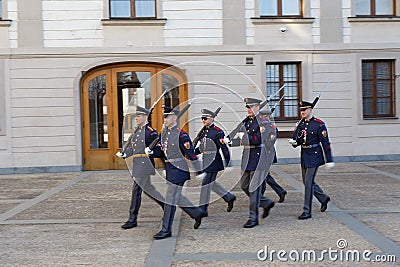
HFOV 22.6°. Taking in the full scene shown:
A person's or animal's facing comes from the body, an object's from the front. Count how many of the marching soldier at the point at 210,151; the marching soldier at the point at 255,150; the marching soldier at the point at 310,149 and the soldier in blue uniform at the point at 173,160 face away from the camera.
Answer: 0

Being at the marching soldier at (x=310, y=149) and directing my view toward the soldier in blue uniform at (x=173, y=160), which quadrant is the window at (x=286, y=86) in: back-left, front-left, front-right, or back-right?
back-right

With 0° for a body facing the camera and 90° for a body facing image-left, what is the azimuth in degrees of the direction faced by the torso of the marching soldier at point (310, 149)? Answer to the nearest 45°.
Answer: approximately 45°

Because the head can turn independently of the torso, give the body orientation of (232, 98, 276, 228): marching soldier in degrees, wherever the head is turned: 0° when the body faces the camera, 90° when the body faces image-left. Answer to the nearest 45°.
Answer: approximately 45°

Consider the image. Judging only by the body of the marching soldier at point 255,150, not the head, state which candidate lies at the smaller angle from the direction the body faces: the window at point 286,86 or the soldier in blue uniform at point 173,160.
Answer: the soldier in blue uniform

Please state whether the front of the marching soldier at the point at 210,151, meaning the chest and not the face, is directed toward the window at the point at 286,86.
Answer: no

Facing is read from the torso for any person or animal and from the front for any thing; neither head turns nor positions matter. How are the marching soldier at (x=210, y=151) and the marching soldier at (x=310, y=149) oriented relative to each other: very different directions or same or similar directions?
same or similar directions

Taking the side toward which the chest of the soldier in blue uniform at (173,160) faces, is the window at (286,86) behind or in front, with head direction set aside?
behind

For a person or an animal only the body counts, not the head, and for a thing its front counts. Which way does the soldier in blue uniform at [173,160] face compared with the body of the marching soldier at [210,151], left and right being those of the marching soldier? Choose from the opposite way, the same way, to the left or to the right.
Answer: the same way

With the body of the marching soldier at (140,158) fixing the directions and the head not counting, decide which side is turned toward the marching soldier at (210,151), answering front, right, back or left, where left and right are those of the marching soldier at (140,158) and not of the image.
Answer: back

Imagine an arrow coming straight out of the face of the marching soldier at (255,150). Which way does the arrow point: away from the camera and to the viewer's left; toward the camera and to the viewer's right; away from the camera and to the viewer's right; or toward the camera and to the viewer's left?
toward the camera and to the viewer's left

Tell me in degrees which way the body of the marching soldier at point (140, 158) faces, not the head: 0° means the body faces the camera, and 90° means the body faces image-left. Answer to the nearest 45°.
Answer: approximately 45°

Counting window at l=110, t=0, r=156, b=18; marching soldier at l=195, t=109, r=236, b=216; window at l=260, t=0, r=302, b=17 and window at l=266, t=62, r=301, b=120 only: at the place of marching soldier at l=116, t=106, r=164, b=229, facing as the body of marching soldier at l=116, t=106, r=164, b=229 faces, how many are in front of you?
0

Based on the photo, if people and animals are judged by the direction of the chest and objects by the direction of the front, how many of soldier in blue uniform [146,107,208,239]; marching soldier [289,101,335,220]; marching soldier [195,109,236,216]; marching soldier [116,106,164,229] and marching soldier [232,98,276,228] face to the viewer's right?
0

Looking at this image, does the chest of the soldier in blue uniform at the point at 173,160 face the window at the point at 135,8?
no

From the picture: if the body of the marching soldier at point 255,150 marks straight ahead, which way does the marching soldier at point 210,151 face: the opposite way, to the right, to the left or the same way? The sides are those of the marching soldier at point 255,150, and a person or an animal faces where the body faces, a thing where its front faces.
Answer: the same way
